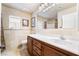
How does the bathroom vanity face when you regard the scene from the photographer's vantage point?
facing the viewer and to the left of the viewer
